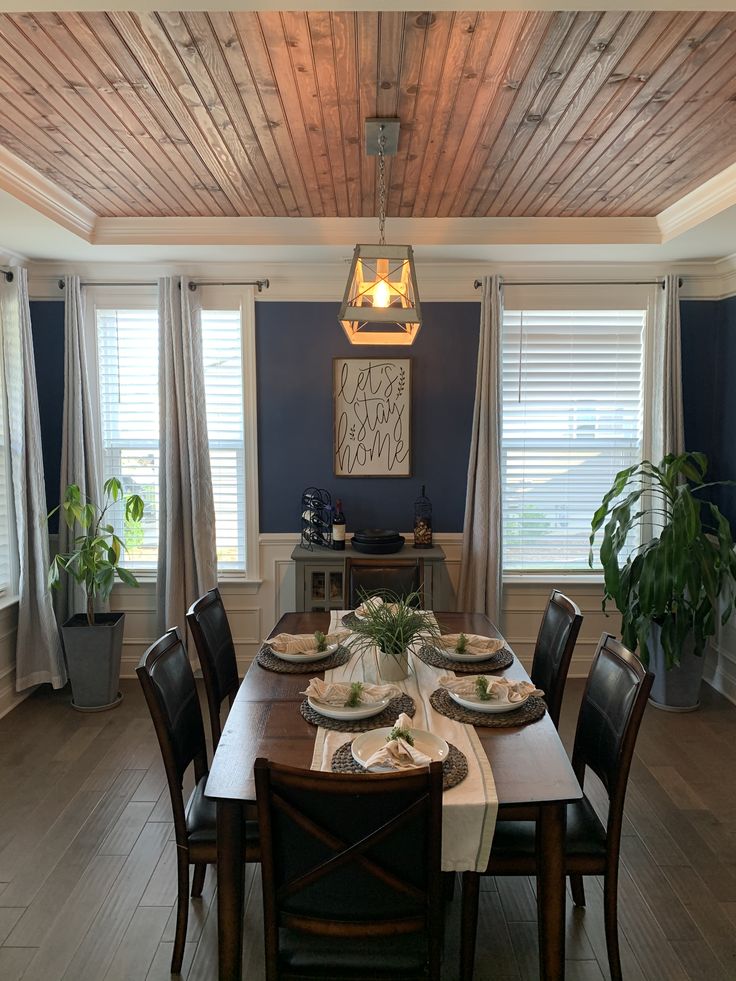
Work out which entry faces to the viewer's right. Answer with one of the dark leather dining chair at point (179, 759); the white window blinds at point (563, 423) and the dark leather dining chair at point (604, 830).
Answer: the dark leather dining chair at point (179, 759)

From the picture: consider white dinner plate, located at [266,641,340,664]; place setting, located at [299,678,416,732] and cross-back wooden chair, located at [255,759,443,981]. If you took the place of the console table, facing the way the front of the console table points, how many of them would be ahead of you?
3

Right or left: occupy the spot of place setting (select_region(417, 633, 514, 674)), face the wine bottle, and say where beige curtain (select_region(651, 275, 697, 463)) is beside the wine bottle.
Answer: right

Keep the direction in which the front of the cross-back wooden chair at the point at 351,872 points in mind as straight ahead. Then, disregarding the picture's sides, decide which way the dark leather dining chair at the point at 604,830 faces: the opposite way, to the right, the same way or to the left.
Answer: to the left

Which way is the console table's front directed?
toward the camera

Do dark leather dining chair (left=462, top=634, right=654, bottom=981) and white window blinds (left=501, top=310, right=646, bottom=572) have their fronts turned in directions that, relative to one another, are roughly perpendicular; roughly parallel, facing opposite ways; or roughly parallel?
roughly perpendicular

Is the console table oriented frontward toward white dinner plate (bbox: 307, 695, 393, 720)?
yes

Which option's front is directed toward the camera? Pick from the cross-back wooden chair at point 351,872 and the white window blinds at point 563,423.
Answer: the white window blinds

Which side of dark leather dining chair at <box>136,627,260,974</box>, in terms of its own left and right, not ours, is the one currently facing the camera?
right

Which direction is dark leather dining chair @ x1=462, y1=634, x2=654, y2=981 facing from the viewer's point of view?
to the viewer's left

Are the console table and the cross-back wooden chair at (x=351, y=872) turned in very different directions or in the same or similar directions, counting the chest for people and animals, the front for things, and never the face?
very different directions

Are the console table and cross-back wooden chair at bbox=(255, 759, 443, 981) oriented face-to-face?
yes

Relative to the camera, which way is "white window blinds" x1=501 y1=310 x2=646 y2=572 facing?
toward the camera

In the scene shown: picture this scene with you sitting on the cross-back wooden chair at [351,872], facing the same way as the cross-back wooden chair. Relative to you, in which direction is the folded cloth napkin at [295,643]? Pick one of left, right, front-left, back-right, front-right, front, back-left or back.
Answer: front

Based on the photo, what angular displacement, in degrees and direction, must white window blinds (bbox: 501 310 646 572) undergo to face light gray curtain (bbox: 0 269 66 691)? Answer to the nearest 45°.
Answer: approximately 45° to its right

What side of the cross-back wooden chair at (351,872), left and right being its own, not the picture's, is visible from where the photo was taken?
back

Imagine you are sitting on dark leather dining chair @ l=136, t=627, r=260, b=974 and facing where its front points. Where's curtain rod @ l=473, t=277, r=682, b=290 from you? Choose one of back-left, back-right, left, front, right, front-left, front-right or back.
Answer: front-left

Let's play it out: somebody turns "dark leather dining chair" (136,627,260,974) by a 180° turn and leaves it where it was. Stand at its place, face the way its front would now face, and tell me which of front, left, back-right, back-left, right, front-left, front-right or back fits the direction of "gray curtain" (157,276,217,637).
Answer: right

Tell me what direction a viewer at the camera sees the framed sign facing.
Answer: facing the viewer

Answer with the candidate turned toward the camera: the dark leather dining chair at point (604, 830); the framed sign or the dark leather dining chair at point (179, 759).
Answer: the framed sign

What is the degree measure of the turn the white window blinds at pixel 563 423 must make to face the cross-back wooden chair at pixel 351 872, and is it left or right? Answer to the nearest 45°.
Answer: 0° — it already faces it
